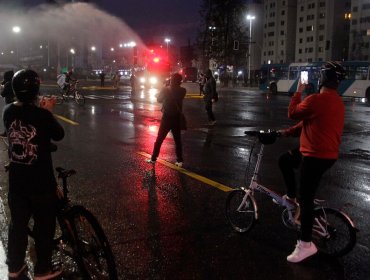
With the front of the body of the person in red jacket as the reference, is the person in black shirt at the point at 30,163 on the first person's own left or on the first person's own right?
on the first person's own left

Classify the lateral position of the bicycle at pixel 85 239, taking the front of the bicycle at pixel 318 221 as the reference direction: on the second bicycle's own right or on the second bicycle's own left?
on the second bicycle's own left

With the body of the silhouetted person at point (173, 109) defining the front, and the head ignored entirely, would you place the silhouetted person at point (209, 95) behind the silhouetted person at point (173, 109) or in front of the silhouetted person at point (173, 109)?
in front

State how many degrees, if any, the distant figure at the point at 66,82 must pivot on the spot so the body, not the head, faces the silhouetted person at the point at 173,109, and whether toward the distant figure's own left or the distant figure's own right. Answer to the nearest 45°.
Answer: approximately 90° to the distant figure's own right

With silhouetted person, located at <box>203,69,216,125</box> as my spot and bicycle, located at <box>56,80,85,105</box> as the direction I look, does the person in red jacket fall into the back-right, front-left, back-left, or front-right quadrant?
back-left

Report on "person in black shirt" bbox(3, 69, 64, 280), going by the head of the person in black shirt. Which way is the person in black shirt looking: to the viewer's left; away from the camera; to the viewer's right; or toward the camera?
away from the camera

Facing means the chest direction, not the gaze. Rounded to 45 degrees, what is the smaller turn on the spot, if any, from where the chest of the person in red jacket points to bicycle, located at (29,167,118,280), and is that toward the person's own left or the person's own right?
approximately 90° to the person's own left

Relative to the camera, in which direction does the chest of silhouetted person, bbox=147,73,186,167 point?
away from the camera
